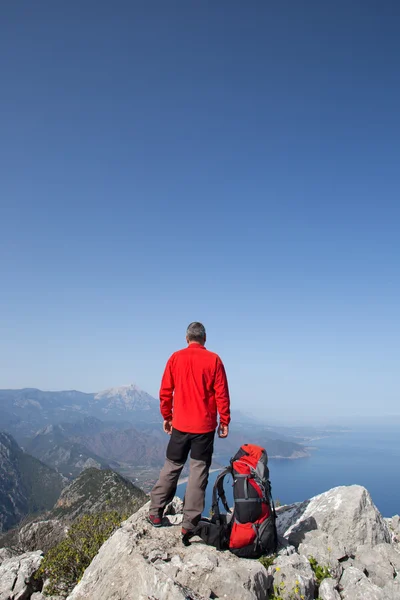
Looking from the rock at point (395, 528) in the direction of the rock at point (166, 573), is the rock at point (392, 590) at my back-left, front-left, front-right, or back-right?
front-left

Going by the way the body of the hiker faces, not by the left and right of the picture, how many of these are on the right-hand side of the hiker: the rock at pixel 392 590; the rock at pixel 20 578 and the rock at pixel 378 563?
2

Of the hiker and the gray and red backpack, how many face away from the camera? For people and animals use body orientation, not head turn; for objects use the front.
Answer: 1

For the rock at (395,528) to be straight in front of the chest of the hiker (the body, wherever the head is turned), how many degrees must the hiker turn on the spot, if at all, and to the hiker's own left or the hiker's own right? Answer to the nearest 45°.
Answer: approximately 45° to the hiker's own right

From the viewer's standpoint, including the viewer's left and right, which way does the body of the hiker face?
facing away from the viewer
